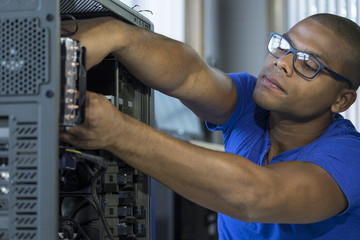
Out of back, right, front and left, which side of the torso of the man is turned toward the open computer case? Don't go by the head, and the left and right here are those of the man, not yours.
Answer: front

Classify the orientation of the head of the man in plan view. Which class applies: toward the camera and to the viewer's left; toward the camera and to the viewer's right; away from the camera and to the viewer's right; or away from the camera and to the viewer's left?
toward the camera and to the viewer's left

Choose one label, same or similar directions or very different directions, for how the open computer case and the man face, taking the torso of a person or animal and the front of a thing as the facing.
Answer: very different directions
